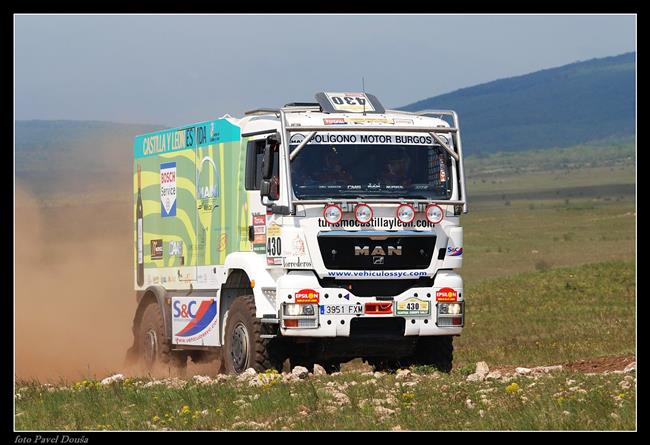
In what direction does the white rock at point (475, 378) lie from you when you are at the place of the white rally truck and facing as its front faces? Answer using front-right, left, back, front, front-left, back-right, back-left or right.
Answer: front

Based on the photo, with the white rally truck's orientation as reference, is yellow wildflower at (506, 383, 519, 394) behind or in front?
in front

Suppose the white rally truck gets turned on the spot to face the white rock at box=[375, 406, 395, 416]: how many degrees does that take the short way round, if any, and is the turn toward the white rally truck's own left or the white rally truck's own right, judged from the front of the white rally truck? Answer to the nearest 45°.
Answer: approximately 45° to the white rally truck's own right

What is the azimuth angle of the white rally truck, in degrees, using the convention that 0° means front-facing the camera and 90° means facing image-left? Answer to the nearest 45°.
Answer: approximately 315°

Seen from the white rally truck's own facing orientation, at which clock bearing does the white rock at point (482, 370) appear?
The white rock is roughly at 11 o'clock from the white rally truck.
